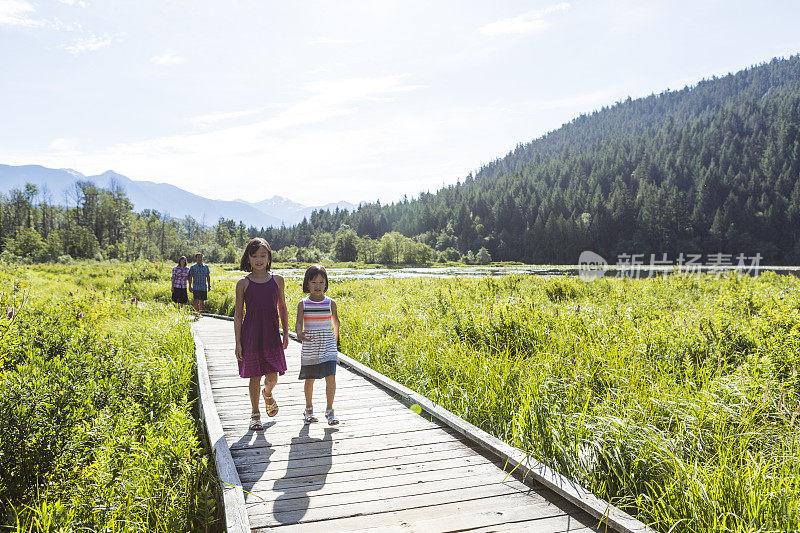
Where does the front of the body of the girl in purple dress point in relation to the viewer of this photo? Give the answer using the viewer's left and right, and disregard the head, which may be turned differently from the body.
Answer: facing the viewer

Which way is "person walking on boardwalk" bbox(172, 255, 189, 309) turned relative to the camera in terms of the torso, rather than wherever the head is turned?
toward the camera

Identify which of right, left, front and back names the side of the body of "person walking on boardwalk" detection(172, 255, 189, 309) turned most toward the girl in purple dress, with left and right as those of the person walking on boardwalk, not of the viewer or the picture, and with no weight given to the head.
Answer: front

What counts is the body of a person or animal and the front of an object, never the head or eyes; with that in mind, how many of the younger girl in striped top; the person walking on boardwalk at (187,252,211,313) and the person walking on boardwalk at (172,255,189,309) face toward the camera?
3

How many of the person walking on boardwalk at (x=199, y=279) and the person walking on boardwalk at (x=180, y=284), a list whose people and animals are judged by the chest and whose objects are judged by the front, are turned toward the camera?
2

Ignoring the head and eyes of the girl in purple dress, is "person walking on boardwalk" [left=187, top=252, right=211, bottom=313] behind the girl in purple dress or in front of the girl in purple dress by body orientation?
behind

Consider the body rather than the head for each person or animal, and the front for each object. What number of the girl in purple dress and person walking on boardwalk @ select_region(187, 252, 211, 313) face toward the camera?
2

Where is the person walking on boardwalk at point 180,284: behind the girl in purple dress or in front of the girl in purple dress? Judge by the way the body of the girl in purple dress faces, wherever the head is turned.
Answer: behind

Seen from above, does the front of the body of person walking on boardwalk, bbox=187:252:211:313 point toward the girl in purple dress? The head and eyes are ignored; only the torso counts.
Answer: yes
